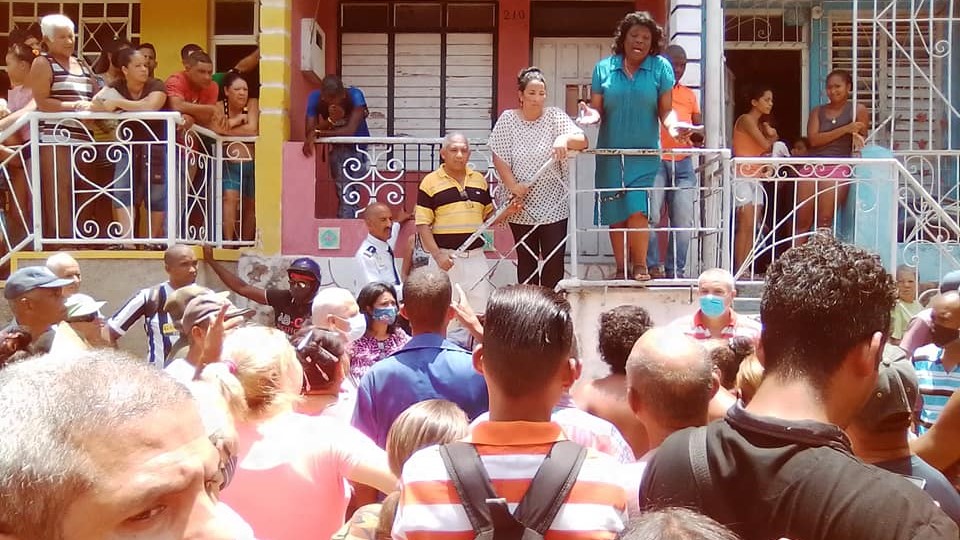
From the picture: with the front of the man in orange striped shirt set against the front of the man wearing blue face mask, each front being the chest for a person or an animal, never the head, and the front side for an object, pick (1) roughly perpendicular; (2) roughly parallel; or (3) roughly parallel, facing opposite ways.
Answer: roughly parallel, facing opposite ways

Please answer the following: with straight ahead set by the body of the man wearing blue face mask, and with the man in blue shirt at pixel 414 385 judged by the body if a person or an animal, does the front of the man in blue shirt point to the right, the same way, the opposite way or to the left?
the opposite way

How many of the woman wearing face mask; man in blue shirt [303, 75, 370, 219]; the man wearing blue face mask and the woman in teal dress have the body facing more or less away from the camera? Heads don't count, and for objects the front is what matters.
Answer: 0

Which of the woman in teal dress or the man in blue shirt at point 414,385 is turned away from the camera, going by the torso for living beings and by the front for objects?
the man in blue shirt

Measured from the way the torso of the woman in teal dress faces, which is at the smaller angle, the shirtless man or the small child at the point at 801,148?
the shirtless man

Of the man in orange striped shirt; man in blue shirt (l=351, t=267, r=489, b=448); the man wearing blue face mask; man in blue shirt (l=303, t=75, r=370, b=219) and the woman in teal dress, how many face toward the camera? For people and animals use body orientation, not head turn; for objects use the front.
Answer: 3

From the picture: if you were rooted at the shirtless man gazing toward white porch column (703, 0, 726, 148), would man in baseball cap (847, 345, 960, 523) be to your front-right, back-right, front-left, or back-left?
back-right

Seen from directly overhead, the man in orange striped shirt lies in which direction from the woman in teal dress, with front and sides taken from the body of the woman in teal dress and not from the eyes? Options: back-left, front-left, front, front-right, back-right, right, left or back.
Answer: front

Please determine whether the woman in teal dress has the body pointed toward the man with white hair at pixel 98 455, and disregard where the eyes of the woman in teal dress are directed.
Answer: yes

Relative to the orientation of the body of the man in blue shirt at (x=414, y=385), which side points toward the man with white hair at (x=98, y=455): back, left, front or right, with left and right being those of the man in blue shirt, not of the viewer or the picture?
back

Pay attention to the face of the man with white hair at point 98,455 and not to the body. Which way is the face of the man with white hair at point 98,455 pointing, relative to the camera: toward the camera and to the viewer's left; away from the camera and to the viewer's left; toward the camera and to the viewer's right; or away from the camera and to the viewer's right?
toward the camera and to the viewer's right

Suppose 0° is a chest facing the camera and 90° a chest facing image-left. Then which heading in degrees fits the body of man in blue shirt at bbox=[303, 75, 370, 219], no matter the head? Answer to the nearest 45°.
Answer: approximately 0°

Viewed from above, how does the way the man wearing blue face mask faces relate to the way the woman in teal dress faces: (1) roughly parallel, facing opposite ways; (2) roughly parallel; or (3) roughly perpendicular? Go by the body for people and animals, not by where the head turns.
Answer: roughly parallel

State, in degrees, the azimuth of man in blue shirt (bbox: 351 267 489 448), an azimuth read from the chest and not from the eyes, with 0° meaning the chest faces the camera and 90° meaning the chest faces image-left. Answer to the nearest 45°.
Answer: approximately 180°

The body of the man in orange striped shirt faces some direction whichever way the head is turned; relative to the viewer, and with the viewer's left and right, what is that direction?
facing away from the viewer
